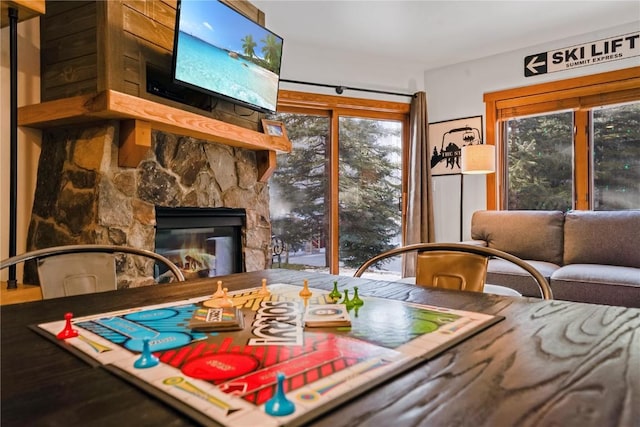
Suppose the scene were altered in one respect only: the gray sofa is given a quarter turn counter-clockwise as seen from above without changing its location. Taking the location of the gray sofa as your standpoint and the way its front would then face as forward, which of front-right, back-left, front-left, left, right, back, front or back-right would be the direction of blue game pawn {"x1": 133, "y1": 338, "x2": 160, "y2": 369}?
right

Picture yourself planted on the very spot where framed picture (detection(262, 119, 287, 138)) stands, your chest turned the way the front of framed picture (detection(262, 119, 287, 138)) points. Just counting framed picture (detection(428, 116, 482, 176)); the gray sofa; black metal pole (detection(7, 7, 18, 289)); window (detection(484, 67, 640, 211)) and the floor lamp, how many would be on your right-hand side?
1

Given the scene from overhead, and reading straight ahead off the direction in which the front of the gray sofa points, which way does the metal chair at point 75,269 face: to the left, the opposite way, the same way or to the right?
to the left

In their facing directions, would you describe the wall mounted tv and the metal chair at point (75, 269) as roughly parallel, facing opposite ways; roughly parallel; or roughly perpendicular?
roughly parallel

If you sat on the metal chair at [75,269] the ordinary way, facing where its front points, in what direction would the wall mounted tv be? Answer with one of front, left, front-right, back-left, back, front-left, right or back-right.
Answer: left

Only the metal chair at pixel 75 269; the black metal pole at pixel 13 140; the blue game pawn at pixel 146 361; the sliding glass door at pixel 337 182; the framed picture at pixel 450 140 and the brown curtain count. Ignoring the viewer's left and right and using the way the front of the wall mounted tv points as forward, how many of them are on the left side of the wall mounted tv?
3

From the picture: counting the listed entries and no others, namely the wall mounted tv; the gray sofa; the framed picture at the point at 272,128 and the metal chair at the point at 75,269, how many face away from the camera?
0

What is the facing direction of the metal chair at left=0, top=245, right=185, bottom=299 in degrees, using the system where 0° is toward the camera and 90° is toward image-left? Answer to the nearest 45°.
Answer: approximately 315°

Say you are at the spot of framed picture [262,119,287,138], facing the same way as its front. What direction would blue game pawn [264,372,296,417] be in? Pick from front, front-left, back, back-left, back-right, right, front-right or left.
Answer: front-right

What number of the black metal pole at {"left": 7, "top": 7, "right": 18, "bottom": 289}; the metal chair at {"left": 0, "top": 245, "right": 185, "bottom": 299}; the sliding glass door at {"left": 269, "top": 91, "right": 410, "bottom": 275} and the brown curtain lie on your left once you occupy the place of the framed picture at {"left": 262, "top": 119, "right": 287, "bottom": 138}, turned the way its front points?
2

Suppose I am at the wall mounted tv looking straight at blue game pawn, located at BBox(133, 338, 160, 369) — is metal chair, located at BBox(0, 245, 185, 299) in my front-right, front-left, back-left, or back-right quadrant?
front-right

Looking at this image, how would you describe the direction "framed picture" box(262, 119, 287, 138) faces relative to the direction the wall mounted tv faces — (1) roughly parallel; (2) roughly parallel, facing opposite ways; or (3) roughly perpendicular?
roughly parallel

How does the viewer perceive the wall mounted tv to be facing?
facing the viewer and to the right of the viewer

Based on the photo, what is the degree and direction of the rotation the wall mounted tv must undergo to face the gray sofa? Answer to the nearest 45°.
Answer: approximately 45° to its left

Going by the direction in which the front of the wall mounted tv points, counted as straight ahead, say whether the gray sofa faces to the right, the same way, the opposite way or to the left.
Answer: to the right

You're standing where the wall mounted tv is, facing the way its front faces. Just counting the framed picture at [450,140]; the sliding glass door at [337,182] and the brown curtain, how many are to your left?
3

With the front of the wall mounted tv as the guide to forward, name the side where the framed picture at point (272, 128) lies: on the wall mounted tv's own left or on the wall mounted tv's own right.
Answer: on the wall mounted tv's own left

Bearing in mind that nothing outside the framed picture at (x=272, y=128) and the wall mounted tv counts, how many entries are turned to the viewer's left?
0

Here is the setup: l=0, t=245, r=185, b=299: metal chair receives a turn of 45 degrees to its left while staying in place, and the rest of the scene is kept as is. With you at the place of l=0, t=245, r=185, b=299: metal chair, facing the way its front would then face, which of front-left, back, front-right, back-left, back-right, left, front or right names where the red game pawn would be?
right

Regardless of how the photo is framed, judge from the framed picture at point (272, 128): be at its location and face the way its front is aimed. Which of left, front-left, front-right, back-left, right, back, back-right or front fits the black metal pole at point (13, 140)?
right
